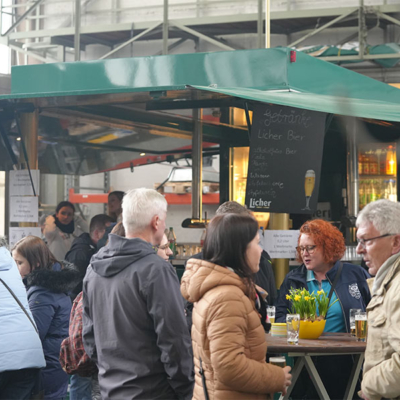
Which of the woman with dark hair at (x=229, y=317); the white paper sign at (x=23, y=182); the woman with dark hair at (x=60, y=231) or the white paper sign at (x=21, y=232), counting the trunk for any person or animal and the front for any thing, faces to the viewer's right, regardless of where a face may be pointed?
the woman with dark hair at (x=229, y=317)

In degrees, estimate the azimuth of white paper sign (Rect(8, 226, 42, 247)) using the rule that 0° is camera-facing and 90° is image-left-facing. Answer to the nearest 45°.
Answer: approximately 0°

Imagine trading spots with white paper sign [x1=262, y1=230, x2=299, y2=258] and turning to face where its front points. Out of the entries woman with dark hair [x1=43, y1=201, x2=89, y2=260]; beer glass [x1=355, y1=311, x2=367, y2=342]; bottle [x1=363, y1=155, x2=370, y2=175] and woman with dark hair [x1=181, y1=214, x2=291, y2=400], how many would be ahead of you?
2

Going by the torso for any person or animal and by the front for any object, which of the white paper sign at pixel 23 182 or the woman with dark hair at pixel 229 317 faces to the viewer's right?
the woman with dark hair

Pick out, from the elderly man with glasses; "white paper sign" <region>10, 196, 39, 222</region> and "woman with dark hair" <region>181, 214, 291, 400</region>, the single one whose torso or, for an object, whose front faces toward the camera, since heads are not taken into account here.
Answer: the white paper sign

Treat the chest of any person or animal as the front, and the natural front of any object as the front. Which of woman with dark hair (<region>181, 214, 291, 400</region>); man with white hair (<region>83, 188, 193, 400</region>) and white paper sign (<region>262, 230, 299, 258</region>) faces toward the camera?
the white paper sign

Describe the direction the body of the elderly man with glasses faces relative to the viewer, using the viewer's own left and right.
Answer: facing to the left of the viewer

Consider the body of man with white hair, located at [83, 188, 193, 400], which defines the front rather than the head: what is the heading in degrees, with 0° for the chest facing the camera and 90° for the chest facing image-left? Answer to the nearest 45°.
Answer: approximately 225°

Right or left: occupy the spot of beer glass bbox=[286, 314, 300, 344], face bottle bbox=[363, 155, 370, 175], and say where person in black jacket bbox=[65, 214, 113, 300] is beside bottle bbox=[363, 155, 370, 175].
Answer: left

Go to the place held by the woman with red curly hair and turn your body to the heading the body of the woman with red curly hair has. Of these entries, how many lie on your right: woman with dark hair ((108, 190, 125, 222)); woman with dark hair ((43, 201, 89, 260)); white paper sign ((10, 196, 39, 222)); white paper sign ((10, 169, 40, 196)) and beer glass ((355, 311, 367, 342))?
4

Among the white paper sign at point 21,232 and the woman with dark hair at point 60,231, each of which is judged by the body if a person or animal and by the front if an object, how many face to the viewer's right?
0

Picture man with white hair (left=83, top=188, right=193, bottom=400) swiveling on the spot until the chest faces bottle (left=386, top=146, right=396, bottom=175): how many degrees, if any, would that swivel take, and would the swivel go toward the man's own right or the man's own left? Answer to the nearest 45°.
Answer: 0° — they already face it

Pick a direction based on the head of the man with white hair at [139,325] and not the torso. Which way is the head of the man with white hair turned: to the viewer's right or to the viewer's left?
to the viewer's right
